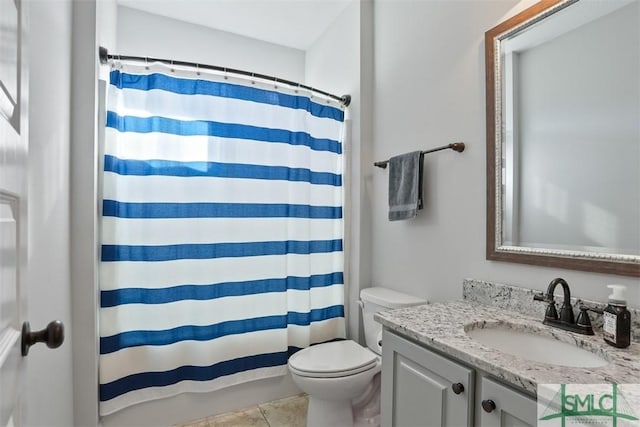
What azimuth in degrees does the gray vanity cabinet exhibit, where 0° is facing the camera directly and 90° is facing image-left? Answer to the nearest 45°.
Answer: approximately 45°

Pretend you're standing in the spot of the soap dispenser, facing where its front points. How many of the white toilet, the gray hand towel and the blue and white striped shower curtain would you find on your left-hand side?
0

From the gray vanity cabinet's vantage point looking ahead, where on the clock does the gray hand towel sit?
The gray hand towel is roughly at 4 o'clock from the gray vanity cabinet.

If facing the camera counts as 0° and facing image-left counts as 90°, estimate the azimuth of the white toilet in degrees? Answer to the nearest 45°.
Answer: approximately 45°

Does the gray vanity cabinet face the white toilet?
no

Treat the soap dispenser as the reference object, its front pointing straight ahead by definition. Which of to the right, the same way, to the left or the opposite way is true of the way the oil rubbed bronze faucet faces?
the same way

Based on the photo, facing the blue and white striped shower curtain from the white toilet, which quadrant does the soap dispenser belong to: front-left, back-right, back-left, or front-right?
back-left

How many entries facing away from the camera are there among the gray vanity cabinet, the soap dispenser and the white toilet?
0

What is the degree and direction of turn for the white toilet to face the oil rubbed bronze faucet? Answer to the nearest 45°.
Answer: approximately 90° to its left

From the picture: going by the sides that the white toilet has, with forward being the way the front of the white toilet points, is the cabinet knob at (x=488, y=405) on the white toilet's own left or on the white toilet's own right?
on the white toilet's own left

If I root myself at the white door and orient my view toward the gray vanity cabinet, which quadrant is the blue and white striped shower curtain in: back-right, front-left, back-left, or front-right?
front-left

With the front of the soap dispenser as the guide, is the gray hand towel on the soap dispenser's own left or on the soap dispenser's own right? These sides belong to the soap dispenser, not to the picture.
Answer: on the soap dispenser's own right

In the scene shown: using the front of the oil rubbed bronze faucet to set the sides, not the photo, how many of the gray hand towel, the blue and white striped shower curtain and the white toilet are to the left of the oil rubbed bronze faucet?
0

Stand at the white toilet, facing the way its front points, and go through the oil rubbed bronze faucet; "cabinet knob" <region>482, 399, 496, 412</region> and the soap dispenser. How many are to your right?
0

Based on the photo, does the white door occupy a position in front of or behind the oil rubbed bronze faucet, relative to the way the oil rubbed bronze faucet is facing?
in front
